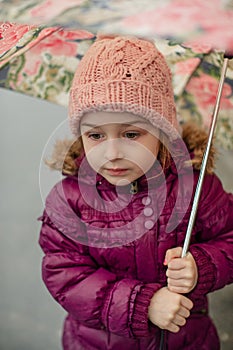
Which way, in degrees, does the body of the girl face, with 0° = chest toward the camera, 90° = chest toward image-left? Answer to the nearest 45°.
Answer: approximately 0°
